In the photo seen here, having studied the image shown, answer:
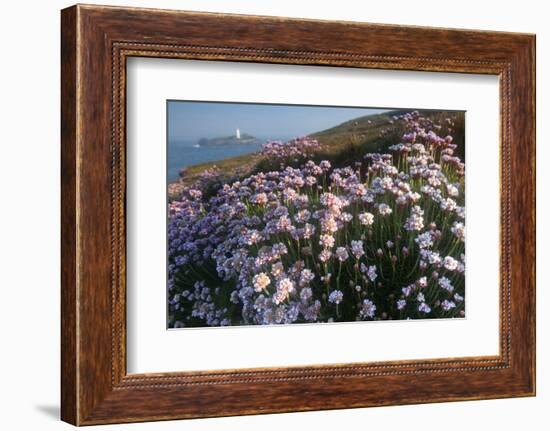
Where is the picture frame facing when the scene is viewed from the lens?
facing the viewer and to the right of the viewer
